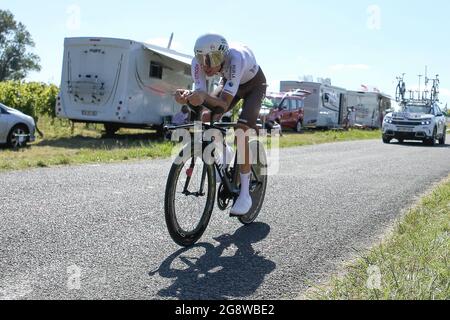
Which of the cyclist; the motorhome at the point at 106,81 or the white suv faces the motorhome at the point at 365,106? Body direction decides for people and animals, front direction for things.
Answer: the motorhome at the point at 106,81

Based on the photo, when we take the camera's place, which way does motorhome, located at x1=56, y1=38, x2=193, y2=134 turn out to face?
facing away from the viewer and to the right of the viewer

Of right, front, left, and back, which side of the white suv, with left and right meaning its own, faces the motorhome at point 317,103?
right

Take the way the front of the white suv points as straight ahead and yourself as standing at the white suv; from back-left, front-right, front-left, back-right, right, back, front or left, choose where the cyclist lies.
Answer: front-left

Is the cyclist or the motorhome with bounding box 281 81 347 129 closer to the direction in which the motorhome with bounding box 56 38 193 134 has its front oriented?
the motorhome

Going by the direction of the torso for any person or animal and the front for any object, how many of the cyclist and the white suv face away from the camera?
0

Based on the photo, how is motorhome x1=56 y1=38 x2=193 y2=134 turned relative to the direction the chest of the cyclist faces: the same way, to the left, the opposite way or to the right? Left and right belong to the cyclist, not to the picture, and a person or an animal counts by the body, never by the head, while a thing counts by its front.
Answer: the opposite way

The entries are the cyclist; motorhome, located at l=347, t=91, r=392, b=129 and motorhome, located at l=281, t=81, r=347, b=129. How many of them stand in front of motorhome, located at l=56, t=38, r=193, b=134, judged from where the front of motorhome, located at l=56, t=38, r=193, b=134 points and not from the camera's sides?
2

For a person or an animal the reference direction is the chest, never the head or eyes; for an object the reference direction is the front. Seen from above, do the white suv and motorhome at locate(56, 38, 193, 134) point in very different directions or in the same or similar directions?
very different directions

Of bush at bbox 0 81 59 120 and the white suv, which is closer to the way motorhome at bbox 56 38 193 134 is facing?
the white suv

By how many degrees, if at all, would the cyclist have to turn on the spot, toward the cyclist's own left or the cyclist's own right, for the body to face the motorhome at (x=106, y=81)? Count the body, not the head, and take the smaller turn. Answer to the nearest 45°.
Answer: approximately 135° to the cyclist's own right

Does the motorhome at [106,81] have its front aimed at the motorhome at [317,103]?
yes

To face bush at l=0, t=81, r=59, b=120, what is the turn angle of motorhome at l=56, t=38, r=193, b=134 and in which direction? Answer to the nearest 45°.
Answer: approximately 90° to its left

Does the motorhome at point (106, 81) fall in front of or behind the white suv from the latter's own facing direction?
in front
